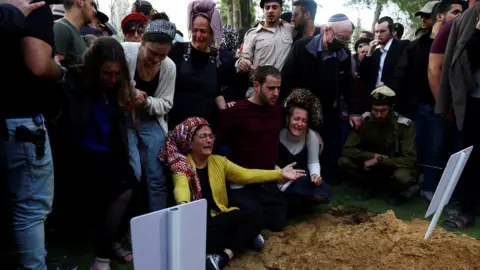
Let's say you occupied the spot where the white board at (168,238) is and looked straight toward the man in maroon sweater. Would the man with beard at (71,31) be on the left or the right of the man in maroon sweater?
left

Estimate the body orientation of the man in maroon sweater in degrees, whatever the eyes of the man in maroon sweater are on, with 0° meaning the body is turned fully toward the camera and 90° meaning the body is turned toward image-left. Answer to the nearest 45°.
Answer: approximately 315°

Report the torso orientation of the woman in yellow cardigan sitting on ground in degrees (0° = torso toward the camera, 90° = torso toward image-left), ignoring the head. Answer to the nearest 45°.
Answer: approximately 315°

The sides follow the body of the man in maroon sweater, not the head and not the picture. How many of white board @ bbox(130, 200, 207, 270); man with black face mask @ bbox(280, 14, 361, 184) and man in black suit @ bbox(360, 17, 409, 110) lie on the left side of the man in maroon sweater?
2
